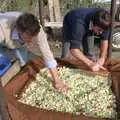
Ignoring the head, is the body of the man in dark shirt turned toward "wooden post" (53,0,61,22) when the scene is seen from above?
no

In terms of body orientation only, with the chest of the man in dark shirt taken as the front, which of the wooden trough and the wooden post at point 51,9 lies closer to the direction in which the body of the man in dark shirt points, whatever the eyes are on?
the wooden trough

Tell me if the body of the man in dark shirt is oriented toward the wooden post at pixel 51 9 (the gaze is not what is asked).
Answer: no

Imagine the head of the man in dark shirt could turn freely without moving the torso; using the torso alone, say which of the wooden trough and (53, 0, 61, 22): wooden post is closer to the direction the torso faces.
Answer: the wooden trough

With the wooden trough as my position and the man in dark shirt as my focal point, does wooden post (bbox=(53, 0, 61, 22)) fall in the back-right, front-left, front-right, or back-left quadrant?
front-left

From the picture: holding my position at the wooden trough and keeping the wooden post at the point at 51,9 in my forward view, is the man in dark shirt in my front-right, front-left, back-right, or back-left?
front-right
